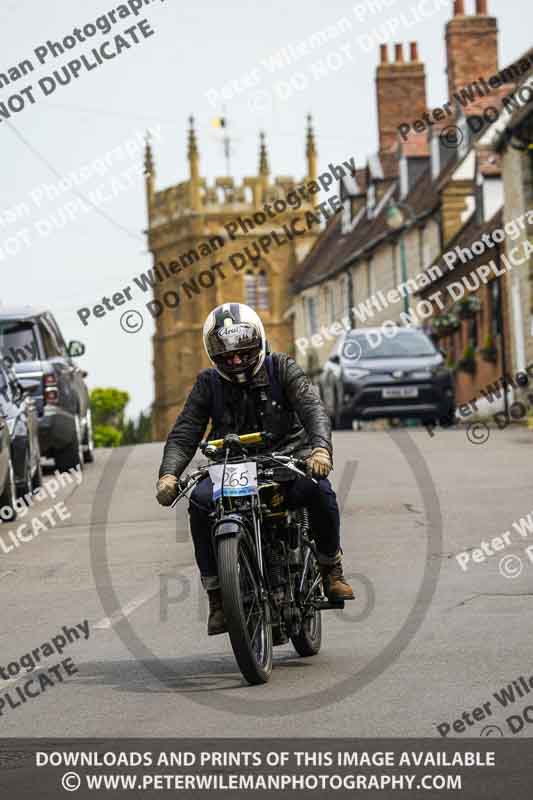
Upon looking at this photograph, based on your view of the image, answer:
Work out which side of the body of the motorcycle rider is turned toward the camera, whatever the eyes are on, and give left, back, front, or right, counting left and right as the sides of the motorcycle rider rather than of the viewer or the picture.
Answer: front

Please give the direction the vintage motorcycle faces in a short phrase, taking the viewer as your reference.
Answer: facing the viewer

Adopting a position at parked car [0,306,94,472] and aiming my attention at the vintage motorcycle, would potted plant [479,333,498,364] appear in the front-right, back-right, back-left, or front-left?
back-left

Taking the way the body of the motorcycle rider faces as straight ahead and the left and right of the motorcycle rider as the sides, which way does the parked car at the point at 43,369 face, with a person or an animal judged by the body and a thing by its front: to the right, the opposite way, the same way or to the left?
the opposite way

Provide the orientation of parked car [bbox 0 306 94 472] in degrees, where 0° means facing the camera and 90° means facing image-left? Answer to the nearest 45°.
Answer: approximately 180°

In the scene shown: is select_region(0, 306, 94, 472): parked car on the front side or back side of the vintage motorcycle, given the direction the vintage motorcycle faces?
on the back side

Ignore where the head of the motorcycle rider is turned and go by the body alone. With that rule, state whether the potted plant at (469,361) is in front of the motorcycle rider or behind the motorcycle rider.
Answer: behind

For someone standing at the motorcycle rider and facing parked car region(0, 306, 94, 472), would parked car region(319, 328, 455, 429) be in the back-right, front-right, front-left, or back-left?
front-right

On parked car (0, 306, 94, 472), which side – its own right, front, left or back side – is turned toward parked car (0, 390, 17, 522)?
back

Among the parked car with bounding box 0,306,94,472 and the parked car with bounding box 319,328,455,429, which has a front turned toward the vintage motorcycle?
the parked car with bounding box 319,328,455,429

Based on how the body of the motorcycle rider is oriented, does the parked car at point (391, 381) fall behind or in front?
behind

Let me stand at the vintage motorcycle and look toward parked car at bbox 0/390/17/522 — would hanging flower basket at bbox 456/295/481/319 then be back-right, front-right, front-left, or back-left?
front-right

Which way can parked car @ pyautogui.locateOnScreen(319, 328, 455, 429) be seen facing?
toward the camera

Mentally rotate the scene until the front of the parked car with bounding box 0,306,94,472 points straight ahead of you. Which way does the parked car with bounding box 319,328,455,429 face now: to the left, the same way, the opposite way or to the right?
the opposite way

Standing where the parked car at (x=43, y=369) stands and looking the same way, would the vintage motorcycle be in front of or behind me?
behind

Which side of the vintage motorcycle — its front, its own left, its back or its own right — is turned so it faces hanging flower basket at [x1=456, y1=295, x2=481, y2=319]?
back
